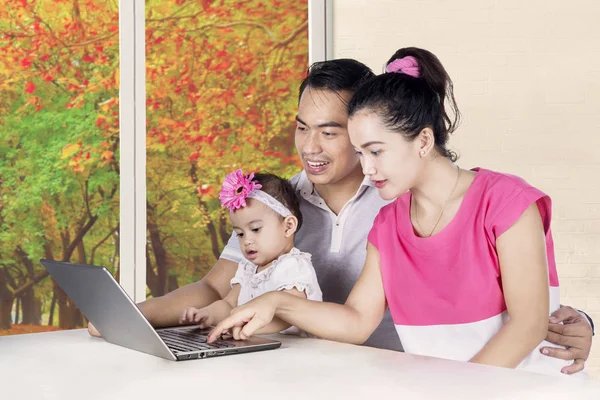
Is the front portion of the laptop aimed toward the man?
yes

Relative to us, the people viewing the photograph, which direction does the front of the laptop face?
facing away from the viewer and to the right of the viewer
